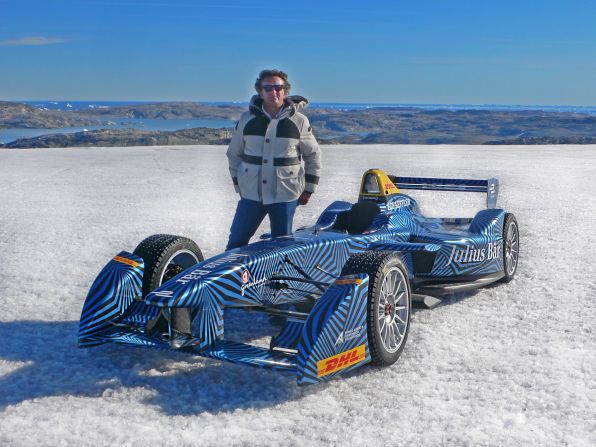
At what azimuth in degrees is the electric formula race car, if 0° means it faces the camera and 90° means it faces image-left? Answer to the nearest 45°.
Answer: approximately 45°
